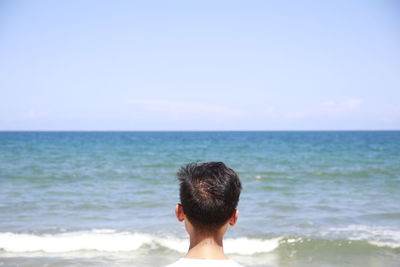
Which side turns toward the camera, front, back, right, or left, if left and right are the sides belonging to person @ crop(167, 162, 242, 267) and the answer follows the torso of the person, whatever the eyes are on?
back
